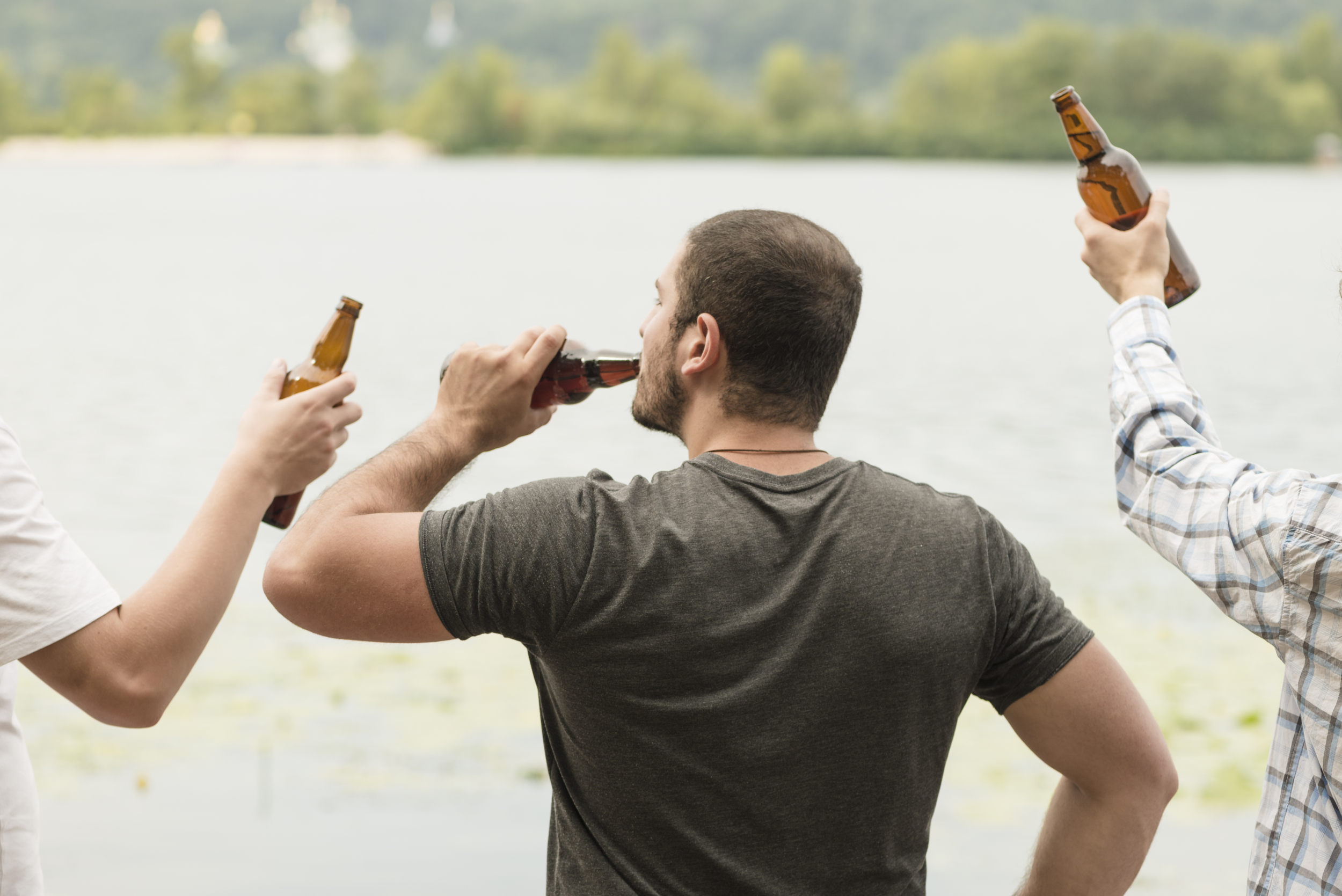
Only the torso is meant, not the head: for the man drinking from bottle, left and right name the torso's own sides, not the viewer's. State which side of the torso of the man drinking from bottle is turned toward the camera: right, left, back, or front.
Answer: back

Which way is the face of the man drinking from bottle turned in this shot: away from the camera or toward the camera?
away from the camera
